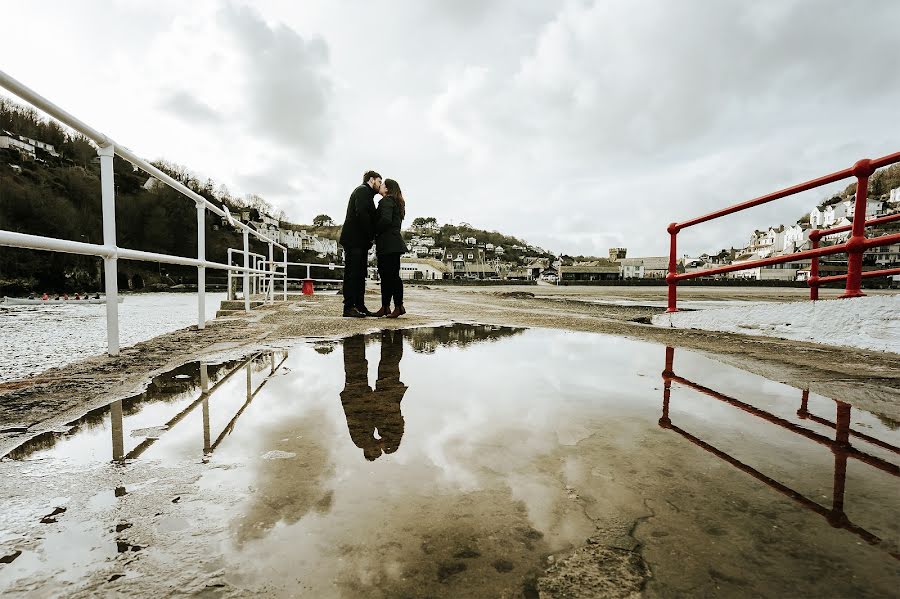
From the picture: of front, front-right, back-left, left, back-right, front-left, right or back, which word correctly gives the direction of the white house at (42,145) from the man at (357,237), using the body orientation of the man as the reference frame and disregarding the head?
back-left

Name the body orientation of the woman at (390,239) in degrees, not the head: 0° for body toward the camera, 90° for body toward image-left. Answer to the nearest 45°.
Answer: approximately 90°

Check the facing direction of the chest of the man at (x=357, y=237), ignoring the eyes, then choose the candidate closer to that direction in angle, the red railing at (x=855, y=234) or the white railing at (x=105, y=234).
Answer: the red railing

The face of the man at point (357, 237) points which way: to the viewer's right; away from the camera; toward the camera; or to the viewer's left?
to the viewer's right

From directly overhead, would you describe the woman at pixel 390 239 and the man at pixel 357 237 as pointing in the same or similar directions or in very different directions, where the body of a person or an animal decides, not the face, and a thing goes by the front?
very different directions

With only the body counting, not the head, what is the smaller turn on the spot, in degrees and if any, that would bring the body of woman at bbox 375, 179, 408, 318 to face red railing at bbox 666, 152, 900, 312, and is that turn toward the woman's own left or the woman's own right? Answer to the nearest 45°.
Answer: approximately 135° to the woman's own left

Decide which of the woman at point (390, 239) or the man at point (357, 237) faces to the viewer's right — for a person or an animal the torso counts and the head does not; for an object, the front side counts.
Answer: the man

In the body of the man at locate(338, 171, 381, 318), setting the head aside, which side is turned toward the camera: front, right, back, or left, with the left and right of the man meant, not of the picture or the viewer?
right

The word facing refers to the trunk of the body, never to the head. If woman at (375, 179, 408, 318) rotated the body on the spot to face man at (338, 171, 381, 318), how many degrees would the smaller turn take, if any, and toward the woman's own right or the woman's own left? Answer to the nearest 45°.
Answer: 0° — they already face them

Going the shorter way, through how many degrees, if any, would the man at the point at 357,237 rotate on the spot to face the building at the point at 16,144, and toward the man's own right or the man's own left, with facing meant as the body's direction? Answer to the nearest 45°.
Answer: approximately 135° to the man's own left

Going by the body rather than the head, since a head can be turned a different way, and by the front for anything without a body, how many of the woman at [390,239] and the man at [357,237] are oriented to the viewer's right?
1

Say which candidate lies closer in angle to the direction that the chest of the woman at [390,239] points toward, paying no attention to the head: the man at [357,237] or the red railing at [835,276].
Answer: the man
